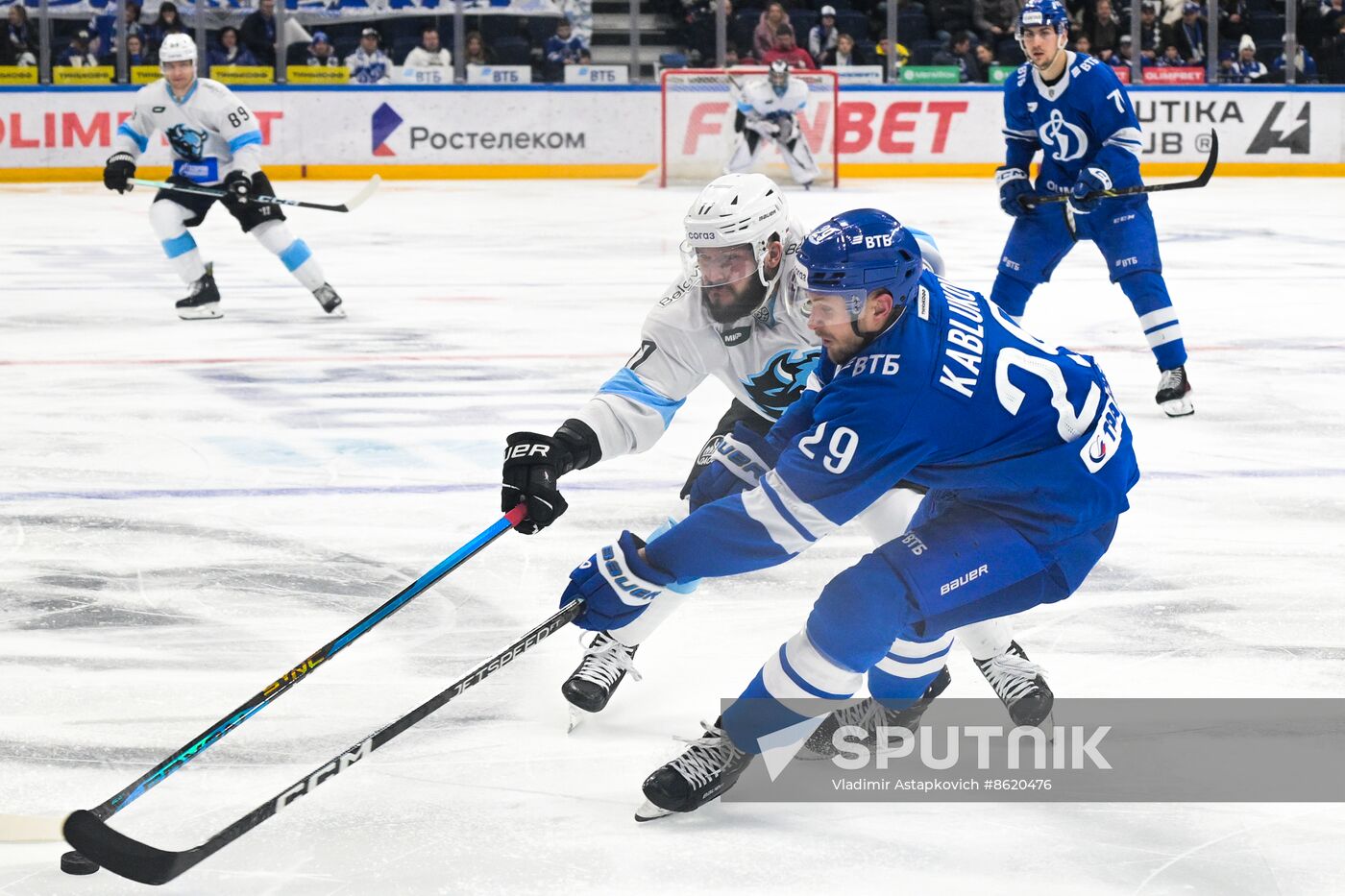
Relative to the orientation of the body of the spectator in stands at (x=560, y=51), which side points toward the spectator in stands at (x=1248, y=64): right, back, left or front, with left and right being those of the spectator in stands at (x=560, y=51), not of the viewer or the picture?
left

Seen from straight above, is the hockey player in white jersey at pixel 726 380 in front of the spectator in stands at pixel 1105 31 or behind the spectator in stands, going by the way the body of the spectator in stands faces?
in front

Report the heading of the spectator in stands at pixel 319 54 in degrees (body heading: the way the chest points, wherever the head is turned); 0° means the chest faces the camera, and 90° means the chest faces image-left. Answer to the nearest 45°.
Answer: approximately 0°

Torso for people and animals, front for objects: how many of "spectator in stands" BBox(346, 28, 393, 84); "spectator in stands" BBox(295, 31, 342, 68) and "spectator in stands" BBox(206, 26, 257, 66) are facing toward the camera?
3

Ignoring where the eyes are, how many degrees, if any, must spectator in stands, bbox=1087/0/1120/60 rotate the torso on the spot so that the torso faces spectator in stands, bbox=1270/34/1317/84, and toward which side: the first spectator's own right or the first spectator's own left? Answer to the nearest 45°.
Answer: approximately 90° to the first spectator's own left

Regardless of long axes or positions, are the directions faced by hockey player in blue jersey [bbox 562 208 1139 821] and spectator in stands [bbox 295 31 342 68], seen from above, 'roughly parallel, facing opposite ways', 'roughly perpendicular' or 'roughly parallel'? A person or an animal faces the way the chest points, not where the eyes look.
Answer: roughly perpendicular

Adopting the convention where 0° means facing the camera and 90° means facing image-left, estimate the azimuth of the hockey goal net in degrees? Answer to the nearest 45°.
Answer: approximately 0°

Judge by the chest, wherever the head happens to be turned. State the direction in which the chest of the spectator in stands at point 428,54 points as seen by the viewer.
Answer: toward the camera

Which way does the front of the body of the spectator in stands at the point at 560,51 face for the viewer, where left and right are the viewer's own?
facing the viewer

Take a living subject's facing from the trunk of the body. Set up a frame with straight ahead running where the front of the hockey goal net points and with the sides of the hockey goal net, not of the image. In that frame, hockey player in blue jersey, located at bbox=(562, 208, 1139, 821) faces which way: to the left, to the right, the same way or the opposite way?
to the right

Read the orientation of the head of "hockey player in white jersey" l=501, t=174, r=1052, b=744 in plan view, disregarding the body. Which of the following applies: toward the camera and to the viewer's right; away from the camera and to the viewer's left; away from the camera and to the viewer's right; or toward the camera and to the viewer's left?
toward the camera and to the viewer's left

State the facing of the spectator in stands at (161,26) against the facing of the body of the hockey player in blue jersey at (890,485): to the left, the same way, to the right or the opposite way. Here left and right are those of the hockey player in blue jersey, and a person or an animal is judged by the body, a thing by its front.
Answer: to the left

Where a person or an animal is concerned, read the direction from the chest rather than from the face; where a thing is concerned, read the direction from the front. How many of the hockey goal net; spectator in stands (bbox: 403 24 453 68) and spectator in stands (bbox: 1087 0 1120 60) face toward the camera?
3

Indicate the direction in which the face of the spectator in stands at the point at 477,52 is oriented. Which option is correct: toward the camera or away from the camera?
toward the camera

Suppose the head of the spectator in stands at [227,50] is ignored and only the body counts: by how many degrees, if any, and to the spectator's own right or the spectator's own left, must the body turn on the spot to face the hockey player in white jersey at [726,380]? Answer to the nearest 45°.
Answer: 0° — they already face them

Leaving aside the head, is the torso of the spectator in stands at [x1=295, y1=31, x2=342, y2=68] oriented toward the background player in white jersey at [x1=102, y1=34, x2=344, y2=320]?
yes

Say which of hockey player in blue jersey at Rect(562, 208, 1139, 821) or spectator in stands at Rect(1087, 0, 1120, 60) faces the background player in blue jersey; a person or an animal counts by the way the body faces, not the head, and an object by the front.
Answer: the spectator in stands

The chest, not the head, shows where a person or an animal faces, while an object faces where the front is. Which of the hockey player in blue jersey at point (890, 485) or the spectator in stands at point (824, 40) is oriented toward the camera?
the spectator in stands

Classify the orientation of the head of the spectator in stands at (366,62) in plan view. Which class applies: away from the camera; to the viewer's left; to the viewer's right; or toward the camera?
toward the camera
